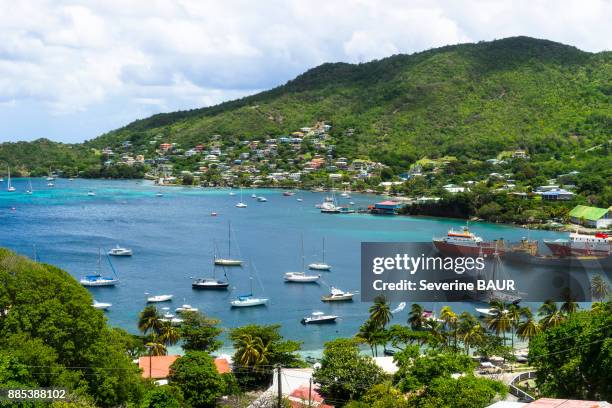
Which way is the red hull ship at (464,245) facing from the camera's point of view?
to the viewer's left

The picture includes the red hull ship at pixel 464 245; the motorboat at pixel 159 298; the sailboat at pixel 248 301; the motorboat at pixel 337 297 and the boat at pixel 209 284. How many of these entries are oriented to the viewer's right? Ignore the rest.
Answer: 4

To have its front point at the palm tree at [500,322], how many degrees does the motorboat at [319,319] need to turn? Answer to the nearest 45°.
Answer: approximately 45° to its right

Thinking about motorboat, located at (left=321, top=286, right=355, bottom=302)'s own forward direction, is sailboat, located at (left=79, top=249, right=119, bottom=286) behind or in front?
behind

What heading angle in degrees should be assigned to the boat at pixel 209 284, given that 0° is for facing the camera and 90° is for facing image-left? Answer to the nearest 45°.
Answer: approximately 270°

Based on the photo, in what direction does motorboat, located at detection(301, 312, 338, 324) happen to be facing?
to the viewer's right

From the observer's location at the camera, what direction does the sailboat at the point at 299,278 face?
facing to the right of the viewer

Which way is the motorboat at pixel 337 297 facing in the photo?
to the viewer's right

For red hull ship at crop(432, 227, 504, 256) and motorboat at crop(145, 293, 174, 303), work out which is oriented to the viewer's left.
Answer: the red hull ship

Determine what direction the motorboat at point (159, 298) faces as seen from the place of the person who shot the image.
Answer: facing to the right of the viewer

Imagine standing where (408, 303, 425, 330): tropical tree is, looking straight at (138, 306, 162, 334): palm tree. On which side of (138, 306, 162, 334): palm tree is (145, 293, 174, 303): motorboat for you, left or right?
right

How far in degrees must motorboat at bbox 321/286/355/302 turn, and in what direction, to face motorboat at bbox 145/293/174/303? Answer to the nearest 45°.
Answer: approximately 180°

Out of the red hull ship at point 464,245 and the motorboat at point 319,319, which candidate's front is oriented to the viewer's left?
the red hull ship

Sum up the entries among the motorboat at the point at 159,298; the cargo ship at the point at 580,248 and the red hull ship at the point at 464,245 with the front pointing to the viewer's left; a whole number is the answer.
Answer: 2
